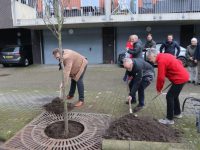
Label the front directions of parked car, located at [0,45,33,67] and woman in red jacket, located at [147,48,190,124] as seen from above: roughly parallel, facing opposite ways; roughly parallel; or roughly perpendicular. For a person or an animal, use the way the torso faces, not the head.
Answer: roughly perpendicular

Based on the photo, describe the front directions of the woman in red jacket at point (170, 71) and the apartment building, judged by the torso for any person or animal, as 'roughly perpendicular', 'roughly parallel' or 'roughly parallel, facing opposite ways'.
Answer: roughly perpendicular

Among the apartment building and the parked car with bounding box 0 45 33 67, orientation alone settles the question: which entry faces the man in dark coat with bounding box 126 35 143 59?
the apartment building

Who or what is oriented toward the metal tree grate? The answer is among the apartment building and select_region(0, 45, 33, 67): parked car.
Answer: the apartment building

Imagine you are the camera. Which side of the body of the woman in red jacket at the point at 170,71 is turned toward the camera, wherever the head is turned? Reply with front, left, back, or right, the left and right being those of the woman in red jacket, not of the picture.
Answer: left

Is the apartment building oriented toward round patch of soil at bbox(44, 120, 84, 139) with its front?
yes

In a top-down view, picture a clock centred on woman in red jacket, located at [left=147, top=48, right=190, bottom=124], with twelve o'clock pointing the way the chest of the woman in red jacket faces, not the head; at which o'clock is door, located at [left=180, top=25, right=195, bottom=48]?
The door is roughly at 3 o'clock from the woman in red jacket.
